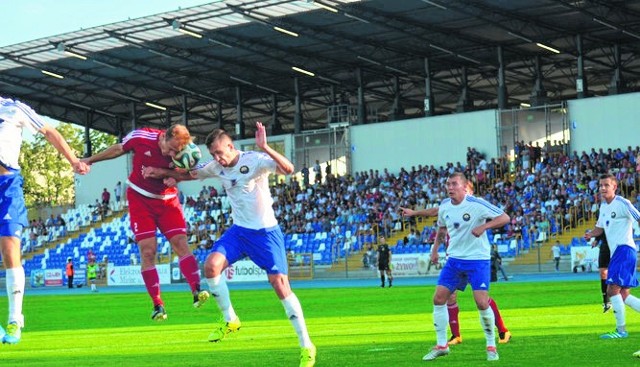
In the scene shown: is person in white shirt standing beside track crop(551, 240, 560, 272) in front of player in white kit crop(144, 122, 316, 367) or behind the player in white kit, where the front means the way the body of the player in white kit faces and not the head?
behind

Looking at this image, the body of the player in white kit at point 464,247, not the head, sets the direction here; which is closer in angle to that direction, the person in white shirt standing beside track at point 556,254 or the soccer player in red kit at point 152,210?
the soccer player in red kit

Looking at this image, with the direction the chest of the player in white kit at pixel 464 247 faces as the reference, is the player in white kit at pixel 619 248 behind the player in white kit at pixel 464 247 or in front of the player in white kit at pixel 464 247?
behind

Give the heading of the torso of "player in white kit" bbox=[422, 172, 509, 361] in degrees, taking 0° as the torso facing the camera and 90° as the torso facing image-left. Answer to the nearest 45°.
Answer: approximately 45°

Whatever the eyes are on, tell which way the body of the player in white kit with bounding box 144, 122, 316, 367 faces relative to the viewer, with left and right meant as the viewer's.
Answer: facing the viewer and to the left of the viewer

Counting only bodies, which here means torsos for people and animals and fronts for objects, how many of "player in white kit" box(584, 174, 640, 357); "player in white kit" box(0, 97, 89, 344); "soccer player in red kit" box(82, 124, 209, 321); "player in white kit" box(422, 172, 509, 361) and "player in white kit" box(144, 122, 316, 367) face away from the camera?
0

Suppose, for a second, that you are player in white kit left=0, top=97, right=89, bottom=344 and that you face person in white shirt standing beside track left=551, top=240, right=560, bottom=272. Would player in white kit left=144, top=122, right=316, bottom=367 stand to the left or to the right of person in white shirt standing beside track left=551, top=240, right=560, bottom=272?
right

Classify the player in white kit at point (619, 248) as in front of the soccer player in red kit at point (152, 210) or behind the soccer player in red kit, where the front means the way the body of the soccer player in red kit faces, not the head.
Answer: in front

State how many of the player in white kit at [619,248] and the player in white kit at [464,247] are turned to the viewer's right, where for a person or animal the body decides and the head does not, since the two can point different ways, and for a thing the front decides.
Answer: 0

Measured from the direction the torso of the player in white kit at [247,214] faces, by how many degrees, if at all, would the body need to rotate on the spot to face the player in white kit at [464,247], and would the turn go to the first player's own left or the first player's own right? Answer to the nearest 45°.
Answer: approximately 135° to the first player's own left

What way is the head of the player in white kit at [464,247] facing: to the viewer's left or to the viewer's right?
to the viewer's left

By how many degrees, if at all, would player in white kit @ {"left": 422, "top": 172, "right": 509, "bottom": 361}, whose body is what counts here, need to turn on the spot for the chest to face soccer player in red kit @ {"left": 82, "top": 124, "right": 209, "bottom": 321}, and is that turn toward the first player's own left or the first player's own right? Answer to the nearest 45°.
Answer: approximately 45° to the first player's own right

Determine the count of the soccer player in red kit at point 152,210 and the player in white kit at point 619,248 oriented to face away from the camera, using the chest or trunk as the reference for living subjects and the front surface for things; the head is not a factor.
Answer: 0

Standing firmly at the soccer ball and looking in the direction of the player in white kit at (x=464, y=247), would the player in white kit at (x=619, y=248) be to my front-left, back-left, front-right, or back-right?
front-left
